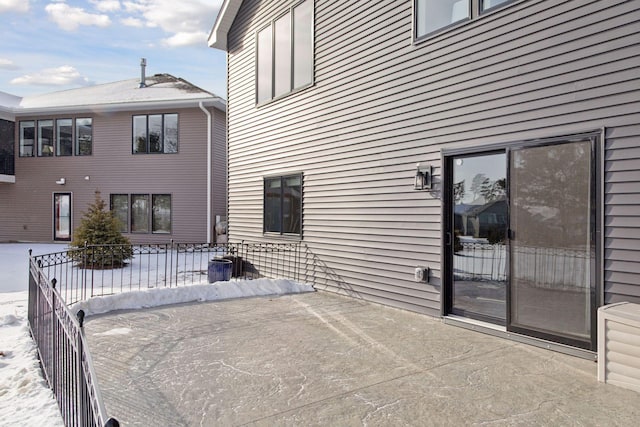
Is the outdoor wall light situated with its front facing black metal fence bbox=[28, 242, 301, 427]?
yes

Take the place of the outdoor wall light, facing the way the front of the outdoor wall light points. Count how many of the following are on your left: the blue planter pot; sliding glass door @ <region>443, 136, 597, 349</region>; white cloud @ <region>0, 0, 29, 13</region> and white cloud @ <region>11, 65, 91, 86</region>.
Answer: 1

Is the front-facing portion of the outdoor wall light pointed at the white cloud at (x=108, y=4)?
no

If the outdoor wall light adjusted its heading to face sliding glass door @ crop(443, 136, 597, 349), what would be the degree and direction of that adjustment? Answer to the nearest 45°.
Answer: approximately 90° to its left

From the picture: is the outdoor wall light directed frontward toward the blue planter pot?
no

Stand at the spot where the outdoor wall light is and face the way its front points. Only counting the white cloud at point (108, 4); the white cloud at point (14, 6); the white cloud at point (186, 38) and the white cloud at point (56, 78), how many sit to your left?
0

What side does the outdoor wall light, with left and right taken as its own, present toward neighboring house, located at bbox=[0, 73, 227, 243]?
right

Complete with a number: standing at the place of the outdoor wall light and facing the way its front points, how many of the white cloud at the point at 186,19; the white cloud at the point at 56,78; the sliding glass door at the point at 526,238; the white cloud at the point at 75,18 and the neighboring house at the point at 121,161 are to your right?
4

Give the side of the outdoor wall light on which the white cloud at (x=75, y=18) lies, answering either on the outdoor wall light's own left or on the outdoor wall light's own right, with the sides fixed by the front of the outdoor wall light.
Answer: on the outdoor wall light's own right

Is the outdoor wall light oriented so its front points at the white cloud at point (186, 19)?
no

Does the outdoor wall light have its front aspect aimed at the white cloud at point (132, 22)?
no

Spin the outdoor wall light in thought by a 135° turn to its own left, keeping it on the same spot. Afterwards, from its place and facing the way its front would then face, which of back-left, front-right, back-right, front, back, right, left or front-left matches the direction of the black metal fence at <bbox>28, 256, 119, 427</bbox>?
back-right

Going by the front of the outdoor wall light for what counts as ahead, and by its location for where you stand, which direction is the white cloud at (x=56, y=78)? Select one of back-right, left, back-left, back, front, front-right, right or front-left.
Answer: right

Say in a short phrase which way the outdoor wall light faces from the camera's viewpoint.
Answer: facing the viewer and to the left of the viewer

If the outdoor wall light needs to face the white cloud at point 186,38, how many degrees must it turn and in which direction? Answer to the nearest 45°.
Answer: approximately 90° to its right
